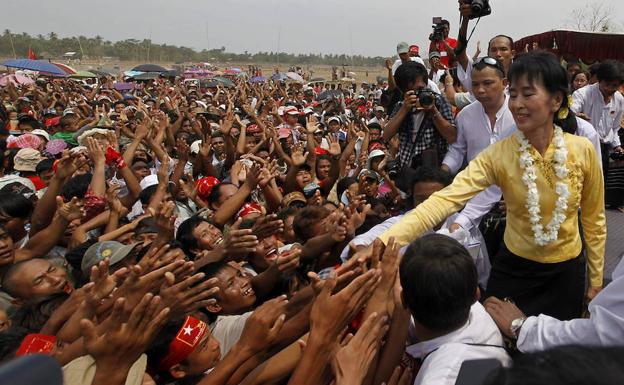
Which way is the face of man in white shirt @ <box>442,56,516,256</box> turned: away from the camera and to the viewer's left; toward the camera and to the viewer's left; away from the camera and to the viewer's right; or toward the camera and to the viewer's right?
toward the camera and to the viewer's left

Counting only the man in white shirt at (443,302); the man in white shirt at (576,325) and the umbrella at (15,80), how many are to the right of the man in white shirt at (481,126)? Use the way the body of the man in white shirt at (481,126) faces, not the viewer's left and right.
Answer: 1

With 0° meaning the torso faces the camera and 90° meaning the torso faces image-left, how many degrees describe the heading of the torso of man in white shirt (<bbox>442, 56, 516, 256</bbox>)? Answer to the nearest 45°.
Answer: approximately 45°

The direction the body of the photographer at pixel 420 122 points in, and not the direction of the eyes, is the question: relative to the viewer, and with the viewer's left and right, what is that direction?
facing the viewer

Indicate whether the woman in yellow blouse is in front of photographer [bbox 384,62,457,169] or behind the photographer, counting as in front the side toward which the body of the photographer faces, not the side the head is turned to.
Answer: in front
